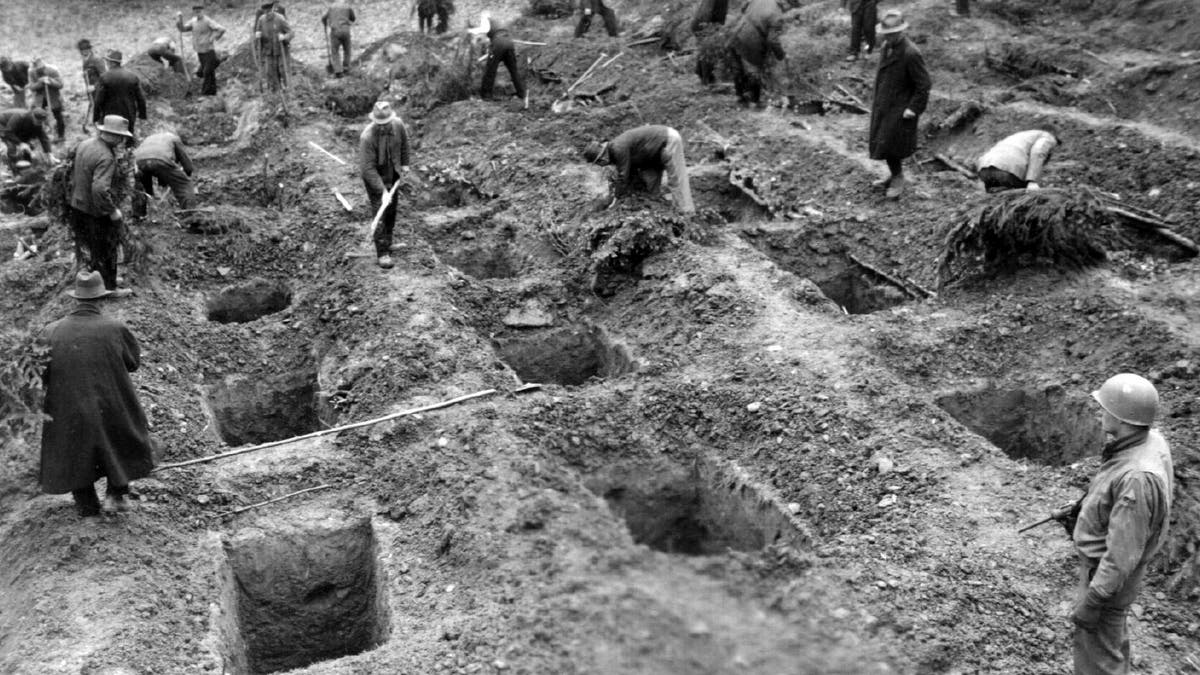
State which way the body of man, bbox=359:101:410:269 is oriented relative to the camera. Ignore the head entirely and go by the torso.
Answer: toward the camera

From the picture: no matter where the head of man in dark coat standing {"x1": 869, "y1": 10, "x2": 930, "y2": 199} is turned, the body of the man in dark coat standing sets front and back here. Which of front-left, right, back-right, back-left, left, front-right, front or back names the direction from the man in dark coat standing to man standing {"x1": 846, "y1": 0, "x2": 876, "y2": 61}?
back-right

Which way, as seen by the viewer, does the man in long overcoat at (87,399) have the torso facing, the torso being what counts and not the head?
away from the camera

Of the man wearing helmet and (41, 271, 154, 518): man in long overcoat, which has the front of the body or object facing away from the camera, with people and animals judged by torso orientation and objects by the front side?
the man in long overcoat

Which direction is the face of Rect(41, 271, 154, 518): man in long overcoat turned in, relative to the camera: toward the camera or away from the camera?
away from the camera

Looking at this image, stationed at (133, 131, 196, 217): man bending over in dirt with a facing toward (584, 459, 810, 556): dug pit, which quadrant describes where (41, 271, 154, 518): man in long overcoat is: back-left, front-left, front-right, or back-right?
front-right

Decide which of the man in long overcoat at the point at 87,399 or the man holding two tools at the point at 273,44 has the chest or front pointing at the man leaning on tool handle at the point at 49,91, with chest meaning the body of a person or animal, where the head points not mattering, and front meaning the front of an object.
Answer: the man in long overcoat

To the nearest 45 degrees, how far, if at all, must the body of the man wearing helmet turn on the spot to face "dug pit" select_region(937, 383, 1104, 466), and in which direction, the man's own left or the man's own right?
approximately 90° to the man's own right

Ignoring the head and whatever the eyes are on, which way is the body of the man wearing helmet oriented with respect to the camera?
to the viewer's left

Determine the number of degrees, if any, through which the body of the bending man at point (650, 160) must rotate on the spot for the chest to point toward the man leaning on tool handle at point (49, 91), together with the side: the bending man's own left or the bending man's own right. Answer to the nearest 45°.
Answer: approximately 45° to the bending man's own right

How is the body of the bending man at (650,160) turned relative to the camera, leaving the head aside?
to the viewer's left

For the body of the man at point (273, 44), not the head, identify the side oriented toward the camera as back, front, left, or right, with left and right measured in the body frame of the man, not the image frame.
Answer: front

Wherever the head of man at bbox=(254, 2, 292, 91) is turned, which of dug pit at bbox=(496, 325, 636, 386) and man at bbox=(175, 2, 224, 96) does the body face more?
the dug pit

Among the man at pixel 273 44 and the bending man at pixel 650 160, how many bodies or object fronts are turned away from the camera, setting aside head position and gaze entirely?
0

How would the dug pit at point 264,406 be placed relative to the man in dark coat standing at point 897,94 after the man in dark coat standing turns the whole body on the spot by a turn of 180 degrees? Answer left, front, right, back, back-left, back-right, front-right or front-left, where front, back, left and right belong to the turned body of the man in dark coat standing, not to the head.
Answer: back
